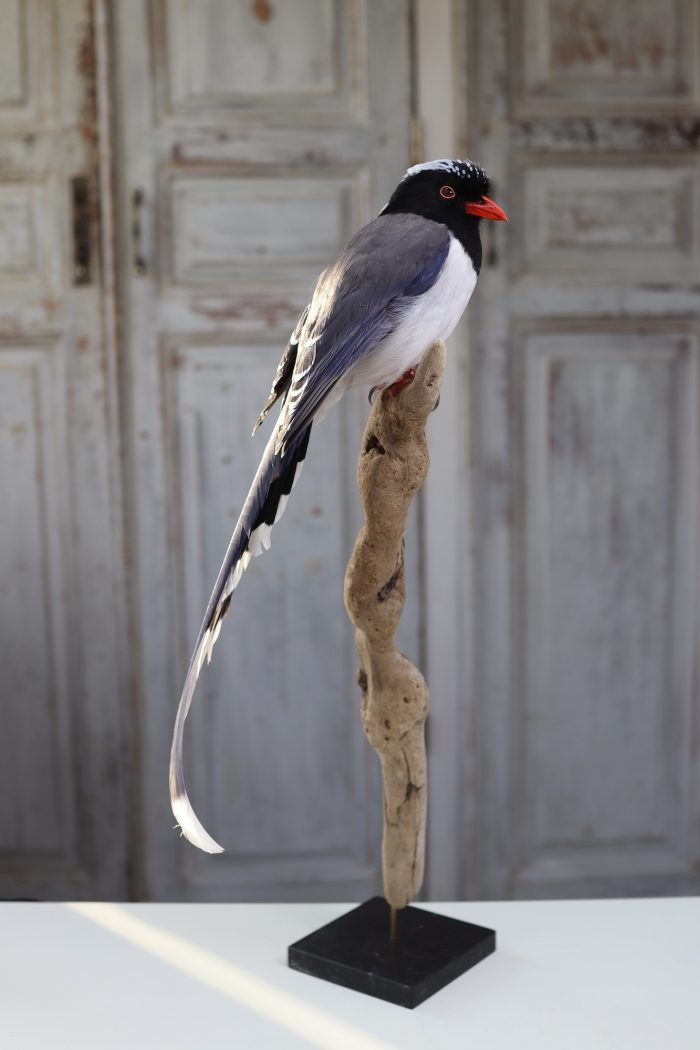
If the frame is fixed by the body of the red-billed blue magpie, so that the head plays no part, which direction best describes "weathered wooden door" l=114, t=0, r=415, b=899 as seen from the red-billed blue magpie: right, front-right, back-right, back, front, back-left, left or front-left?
left

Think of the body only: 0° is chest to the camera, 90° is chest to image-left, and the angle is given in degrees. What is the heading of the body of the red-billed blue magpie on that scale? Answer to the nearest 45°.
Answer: approximately 270°
